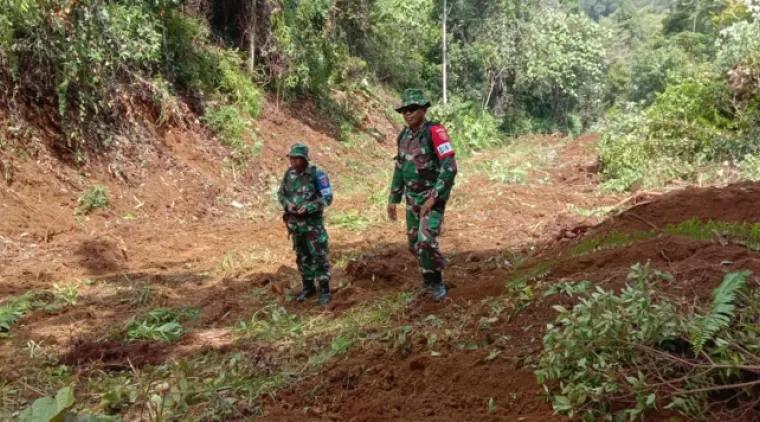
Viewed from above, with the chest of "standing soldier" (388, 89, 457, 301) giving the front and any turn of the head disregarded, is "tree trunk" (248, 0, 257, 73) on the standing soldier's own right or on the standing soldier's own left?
on the standing soldier's own right

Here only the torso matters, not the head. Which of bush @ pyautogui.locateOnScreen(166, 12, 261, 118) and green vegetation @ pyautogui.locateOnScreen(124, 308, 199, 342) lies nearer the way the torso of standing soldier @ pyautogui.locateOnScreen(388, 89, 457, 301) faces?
the green vegetation

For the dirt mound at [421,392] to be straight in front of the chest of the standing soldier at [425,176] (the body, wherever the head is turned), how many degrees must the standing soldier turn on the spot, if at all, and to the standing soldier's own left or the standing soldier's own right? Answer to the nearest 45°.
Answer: approximately 45° to the standing soldier's own left

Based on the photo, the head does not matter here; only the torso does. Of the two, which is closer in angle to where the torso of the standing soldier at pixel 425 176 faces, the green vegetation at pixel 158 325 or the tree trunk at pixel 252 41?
the green vegetation

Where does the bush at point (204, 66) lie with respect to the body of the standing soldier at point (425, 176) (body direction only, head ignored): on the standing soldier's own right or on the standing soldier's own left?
on the standing soldier's own right

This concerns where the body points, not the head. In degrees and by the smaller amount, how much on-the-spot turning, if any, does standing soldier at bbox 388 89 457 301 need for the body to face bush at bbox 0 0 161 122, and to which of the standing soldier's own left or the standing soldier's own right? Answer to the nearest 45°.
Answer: approximately 90° to the standing soldier's own right

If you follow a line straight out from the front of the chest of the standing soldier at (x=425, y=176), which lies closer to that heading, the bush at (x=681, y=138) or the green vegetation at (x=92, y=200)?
the green vegetation

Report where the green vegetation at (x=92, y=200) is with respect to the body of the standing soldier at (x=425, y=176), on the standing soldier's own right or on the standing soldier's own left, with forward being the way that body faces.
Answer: on the standing soldier's own right

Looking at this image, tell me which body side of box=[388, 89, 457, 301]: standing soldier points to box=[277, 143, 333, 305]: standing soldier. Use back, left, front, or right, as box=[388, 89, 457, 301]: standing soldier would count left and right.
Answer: right

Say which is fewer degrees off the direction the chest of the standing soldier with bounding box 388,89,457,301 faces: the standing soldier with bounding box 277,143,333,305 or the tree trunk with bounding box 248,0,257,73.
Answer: the standing soldier

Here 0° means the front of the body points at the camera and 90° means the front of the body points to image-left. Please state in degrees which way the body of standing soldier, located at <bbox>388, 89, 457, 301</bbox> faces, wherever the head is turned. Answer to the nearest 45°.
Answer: approximately 45°
